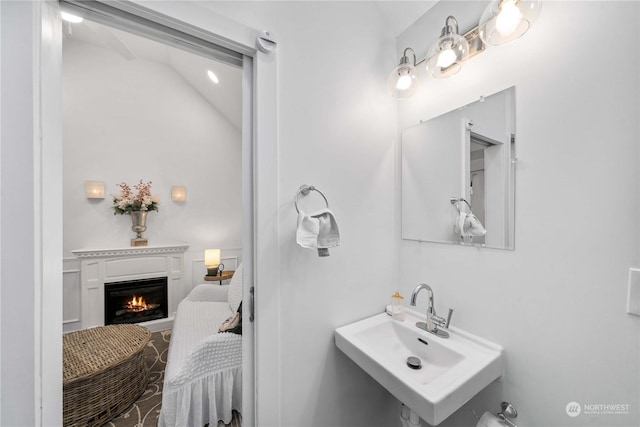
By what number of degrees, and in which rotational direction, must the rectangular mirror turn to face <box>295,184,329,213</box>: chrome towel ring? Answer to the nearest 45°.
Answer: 0° — it already faces it

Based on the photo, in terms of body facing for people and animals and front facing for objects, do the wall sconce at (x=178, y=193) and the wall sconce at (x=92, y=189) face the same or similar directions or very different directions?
same or similar directions

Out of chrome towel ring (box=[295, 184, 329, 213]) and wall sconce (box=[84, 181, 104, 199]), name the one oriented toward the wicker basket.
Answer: the wall sconce

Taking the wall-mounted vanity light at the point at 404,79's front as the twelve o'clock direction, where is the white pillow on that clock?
The white pillow is roughly at 2 o'clock from the wall-mounted vanity light.

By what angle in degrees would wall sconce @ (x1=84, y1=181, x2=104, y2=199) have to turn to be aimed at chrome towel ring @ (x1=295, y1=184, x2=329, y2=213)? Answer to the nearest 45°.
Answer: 0° — it already faces it

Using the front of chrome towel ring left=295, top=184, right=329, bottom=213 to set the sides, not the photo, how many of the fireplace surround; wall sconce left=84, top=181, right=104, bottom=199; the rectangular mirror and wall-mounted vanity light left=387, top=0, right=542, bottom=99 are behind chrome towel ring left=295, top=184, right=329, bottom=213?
2

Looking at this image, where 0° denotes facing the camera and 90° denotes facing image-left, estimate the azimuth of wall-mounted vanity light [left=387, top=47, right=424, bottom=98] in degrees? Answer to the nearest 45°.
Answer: approximately 45°

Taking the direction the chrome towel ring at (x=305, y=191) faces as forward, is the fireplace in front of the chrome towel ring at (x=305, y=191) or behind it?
behind

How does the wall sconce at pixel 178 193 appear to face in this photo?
toward the camera

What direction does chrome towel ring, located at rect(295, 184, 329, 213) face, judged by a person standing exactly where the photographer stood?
facing the viewer and to the right of the viewer

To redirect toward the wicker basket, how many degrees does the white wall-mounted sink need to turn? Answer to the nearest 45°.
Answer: approximately 45° to its right

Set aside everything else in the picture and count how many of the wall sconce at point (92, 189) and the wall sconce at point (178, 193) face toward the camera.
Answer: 2
